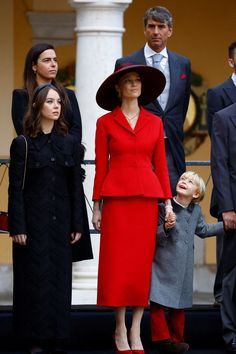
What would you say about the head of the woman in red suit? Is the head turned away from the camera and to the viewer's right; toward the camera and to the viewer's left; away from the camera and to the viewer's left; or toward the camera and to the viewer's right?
toward the camera and to the viewer's right

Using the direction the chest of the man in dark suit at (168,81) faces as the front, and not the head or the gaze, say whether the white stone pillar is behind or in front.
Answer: behind

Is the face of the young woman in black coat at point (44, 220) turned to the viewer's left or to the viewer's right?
to the viewer's right

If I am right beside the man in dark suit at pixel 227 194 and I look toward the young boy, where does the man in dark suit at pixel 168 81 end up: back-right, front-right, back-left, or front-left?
front-right

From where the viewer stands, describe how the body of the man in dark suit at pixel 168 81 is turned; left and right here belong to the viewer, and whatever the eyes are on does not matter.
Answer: facing the viewer

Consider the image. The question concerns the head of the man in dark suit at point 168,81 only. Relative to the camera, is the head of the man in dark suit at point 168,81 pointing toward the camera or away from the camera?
toward the camera
